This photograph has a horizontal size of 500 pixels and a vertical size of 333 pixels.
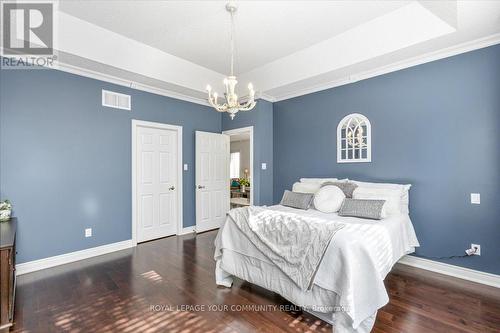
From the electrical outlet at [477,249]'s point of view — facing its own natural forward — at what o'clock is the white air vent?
The white air vent is roughly at 2 o'clock from the electrical outlet.

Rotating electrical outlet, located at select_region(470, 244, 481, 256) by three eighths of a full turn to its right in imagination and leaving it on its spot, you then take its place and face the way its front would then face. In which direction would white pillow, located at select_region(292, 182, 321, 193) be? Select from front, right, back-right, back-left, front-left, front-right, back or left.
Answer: front-left

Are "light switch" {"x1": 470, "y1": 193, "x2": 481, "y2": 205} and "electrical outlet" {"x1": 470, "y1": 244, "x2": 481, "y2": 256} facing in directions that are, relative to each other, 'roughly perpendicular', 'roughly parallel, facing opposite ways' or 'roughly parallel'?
roughly parallel

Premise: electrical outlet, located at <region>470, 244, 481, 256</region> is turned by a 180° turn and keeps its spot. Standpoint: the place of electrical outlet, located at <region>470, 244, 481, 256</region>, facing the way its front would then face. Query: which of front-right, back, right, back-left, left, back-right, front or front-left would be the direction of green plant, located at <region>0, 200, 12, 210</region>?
back-left

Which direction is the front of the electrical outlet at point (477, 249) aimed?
toward the camera

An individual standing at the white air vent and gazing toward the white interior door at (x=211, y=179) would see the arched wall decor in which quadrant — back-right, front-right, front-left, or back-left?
front-right

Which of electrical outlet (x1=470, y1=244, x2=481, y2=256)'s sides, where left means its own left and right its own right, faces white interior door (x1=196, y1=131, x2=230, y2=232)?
right

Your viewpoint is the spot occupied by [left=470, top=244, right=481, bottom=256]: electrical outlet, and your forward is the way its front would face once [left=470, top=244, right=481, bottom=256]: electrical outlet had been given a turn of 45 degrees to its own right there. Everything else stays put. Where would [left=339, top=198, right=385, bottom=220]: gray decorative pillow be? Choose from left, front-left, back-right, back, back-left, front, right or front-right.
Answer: front

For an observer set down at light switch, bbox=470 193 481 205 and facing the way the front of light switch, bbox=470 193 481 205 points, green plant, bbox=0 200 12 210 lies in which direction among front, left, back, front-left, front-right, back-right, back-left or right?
front-right

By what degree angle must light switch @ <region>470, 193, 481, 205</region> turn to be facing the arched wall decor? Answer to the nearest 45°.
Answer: approximately 90° to its right

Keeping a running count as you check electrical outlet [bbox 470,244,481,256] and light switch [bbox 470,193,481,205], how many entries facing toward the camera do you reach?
2

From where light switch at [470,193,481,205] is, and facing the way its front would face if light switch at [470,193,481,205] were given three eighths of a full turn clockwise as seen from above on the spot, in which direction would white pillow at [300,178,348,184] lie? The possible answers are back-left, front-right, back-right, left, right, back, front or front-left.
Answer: front-left

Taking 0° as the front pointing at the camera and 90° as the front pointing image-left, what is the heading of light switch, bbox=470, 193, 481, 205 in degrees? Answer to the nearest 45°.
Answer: approximately 0°

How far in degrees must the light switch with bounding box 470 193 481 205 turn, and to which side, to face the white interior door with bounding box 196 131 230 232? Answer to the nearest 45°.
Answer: approximately 90° to its right

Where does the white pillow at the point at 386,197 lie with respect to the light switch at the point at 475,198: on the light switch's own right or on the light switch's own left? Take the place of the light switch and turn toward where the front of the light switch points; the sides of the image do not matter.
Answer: on the light switch's own right

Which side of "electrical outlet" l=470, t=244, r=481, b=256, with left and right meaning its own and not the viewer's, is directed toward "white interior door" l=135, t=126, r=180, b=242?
right

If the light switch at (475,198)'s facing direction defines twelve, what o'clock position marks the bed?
The bed is roughly at 1 o'clock from the light switch.
